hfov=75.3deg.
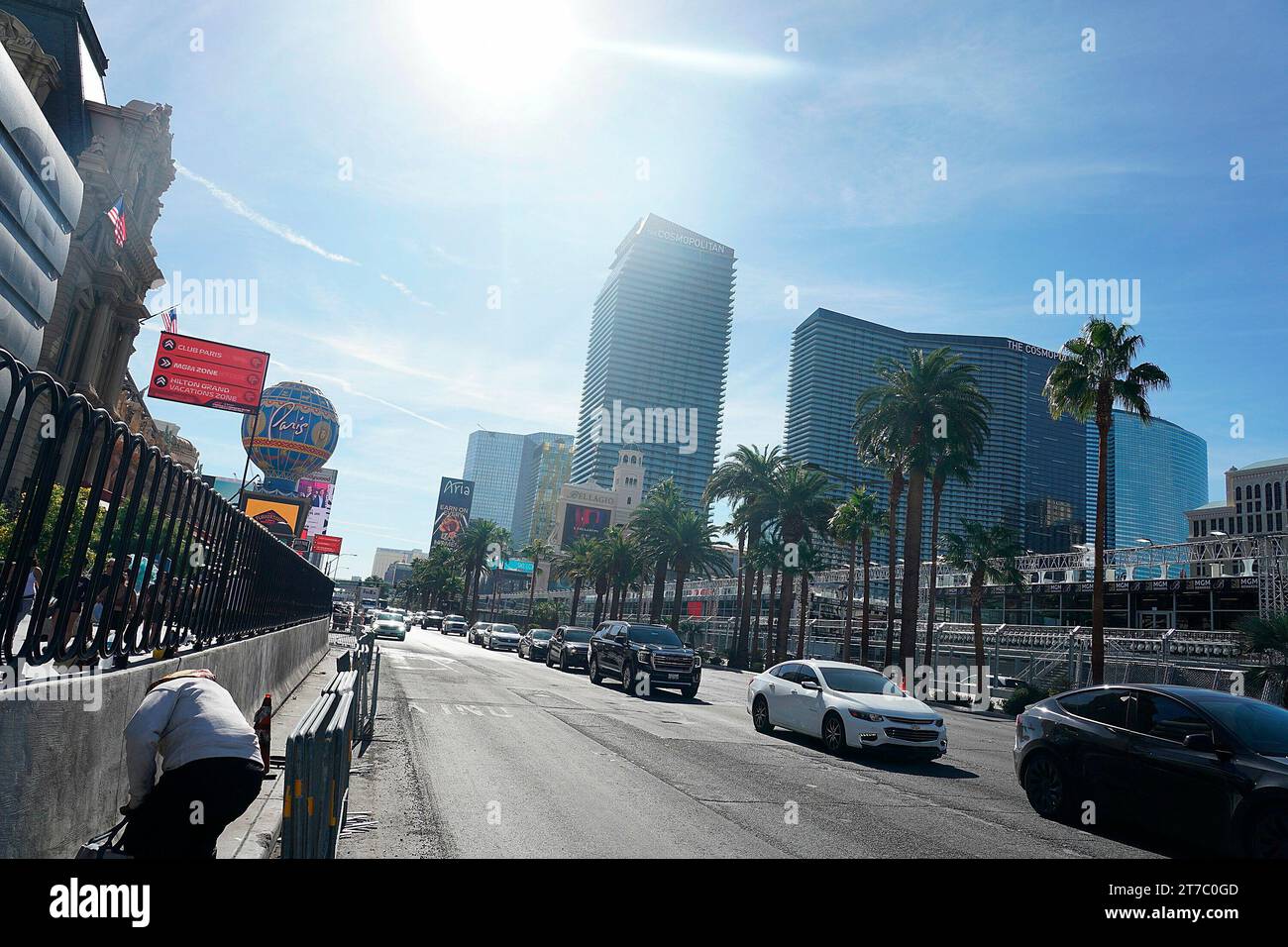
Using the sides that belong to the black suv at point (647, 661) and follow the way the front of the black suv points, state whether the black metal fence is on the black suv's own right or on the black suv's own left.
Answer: on the black suv's own right

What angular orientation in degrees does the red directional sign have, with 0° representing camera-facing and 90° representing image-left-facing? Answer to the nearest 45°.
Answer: approximately 0°

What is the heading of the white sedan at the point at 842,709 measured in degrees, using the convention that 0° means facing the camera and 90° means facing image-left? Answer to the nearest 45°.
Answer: approximately 315°

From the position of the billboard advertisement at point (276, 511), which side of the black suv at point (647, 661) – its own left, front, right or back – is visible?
back

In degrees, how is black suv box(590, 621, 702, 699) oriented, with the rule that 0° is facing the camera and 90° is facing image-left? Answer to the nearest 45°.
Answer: approximately 315°

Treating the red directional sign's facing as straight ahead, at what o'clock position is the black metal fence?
The black metal fence is roughly at 12 o'clock from the red directional sign.

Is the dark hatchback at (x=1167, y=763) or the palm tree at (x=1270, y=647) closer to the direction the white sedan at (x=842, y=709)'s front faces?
the dark hatchback

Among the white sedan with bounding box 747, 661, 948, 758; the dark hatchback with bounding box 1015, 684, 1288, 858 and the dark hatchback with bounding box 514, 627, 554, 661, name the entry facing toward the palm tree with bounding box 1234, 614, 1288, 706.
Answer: the dark hatchback with bounding box 514, 627, 554, 661

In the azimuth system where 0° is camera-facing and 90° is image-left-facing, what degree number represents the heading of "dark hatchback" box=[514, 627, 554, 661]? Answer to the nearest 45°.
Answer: approximately 315°

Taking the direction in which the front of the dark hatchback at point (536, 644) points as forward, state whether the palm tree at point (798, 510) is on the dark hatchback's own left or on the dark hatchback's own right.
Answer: on the dark hatchback's own left

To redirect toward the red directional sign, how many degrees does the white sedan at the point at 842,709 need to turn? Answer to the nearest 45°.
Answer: approximately 180°

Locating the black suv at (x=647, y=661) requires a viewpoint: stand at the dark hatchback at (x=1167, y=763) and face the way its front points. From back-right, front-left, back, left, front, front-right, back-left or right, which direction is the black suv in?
back

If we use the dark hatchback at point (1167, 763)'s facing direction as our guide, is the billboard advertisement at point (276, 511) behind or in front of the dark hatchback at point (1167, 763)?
behind
